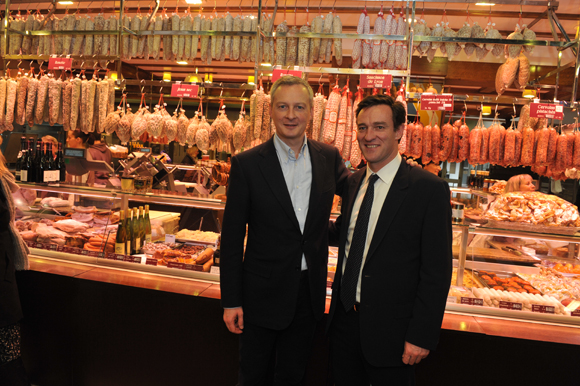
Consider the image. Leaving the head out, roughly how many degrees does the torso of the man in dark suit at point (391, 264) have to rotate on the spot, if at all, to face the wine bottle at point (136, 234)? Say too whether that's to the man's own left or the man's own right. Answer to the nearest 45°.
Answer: approximately 90° to the man's own right

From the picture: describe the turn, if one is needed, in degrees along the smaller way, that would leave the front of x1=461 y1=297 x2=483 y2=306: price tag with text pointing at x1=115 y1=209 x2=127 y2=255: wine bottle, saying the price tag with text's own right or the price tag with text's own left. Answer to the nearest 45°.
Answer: approximately 90° to the price tag with text's own right

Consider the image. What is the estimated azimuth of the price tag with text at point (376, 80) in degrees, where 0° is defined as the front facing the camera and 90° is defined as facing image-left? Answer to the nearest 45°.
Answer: approximately 0°

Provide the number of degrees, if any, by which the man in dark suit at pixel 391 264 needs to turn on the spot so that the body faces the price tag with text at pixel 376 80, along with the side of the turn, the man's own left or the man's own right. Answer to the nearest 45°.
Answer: approximately 135° to the man's own right

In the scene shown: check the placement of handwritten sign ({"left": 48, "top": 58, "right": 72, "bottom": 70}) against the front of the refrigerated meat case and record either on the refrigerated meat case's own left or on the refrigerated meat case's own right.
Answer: on the refrigerated meat case's own right

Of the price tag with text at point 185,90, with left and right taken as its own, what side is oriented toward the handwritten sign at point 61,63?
right

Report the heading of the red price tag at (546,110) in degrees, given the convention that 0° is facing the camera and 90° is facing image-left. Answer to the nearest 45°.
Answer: approximately 0°

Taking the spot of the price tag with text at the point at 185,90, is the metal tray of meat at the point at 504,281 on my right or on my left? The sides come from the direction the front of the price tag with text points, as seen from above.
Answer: on my left
